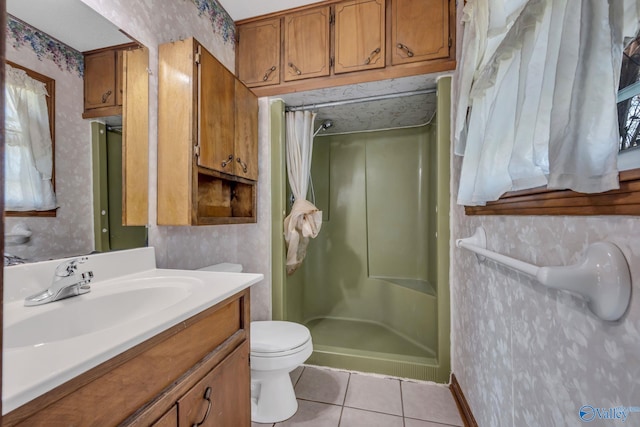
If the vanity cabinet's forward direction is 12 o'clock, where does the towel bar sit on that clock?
The towel bar is roughly at 12 o'clock from the vanity cabinet.

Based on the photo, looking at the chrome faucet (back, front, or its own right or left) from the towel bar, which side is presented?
front

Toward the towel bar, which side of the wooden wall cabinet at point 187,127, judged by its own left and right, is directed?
front

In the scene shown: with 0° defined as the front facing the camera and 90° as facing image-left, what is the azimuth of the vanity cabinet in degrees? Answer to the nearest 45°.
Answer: approximately 315°

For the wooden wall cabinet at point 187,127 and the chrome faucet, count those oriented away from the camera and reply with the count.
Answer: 0

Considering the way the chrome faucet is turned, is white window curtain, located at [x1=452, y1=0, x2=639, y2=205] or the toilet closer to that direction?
the white window curtain

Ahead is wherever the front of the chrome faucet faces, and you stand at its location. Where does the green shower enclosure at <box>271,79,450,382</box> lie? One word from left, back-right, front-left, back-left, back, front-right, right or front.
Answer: front-left

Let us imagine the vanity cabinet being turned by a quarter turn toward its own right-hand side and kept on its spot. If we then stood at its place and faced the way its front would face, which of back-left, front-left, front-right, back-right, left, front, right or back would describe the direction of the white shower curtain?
back

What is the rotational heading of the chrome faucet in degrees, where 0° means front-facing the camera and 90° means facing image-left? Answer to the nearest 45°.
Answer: approximately 315°

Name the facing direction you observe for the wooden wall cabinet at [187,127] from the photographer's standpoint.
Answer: facing the viewer and to the right of the viewer

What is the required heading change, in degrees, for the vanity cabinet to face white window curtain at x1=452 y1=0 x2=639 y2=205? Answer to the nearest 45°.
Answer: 0° — it already faces it
